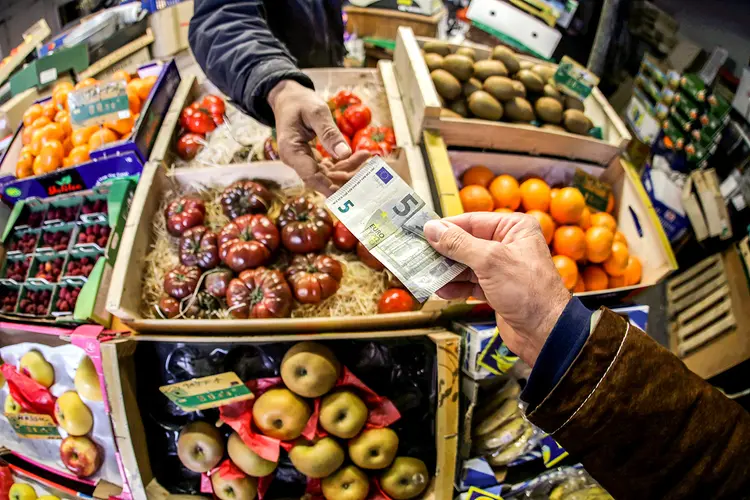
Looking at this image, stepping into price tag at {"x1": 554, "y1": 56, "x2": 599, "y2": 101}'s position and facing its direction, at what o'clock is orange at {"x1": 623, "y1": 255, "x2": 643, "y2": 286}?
The orange is roughly at 11 o'clock from the price tag.

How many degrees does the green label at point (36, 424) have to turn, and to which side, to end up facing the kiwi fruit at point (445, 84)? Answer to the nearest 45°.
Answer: approximately 90° to its left

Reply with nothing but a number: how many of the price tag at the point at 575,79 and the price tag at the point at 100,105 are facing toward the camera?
2

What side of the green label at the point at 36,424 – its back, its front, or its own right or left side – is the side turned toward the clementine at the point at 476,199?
left

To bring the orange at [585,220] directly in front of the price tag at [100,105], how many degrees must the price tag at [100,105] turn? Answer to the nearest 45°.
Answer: approximately 45° to its left

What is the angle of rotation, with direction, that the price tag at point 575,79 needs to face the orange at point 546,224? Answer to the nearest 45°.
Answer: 0° — it already faces it

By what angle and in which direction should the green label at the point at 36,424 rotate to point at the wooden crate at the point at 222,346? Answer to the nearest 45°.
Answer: approximately 45° to its left

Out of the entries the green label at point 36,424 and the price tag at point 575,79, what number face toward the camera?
2

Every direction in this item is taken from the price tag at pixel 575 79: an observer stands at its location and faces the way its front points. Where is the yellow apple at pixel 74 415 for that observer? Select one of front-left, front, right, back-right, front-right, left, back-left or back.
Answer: front-right

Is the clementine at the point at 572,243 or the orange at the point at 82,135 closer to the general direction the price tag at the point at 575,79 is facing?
the clementine
